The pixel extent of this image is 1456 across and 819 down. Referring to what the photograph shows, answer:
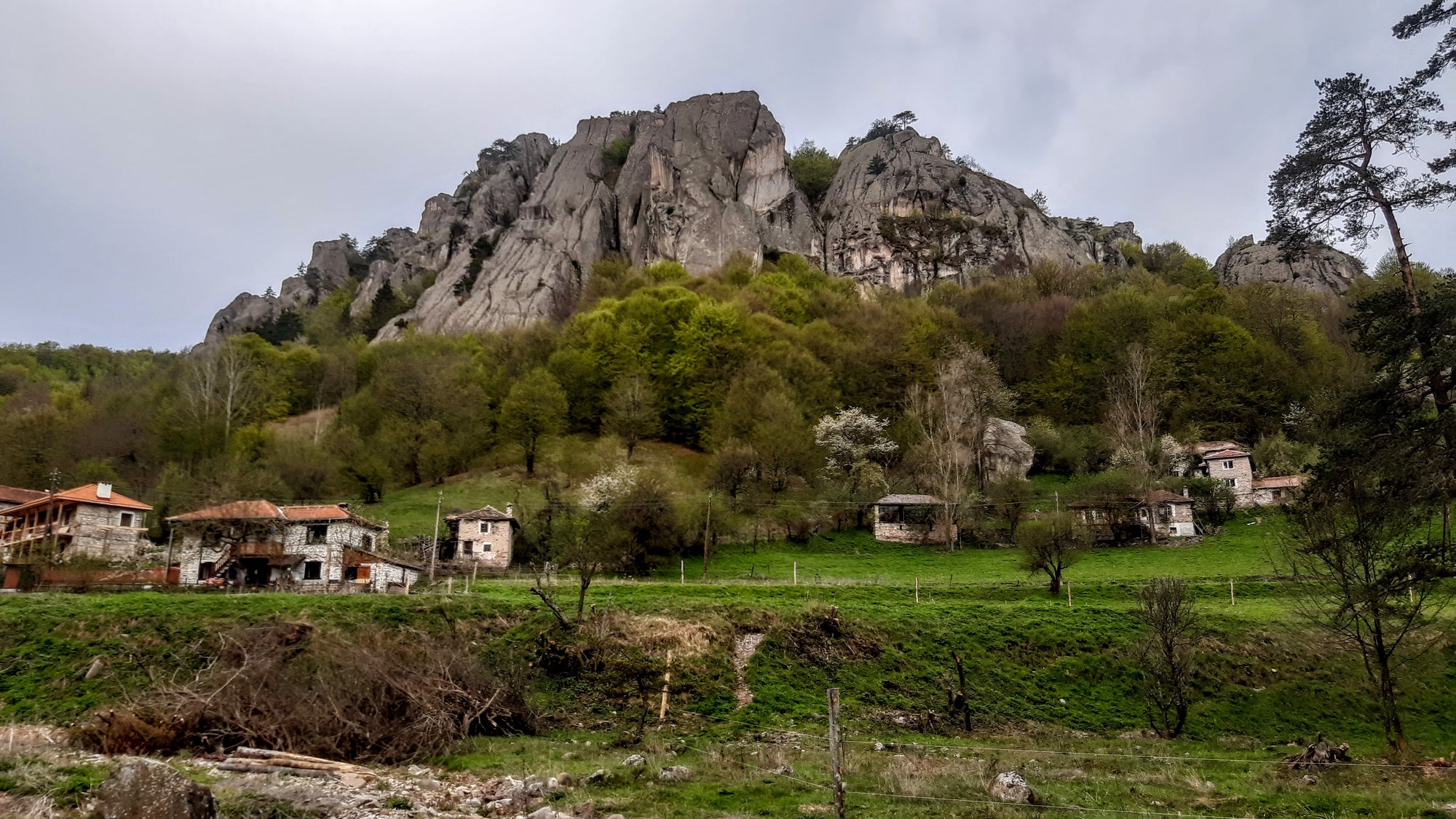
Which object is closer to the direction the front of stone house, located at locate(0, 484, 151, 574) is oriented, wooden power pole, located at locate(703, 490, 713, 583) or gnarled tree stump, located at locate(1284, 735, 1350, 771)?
the gnarled tree stump

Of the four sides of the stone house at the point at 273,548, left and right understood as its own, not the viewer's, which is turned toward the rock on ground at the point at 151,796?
front

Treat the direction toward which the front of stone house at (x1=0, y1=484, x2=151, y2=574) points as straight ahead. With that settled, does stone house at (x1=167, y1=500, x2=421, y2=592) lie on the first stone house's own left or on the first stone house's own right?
on the first stone house's own left

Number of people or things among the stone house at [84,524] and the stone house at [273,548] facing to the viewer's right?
0

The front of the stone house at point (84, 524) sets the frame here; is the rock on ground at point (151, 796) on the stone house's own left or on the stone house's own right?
on the stone house's own left

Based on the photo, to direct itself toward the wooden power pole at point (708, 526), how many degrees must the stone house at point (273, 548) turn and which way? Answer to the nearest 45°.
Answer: approximately 90° to its left

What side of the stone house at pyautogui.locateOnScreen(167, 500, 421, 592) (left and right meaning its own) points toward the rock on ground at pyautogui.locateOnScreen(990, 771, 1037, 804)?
front

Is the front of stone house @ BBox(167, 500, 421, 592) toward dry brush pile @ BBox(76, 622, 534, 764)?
yes

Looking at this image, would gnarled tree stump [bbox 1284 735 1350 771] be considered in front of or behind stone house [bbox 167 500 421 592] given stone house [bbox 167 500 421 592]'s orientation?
in front

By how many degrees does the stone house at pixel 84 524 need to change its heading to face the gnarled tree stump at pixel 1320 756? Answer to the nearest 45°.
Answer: approximately 90° to its left

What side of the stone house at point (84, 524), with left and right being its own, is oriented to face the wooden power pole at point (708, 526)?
left

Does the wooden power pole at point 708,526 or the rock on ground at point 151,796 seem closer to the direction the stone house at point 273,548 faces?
the rock on ground

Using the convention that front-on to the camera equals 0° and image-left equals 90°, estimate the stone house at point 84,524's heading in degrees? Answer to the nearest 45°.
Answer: approximately 45°
